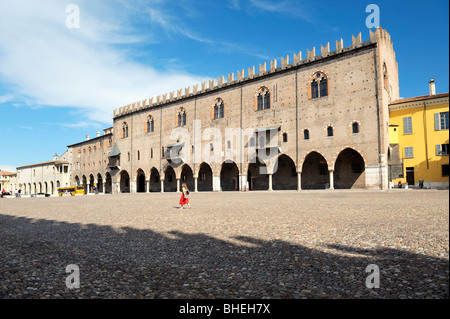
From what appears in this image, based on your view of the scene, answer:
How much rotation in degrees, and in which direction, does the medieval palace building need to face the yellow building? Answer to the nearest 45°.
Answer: approximately 90° to its left

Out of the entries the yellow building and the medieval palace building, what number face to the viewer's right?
0

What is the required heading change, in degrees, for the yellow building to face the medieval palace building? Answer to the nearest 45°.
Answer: approximately 45° to its right

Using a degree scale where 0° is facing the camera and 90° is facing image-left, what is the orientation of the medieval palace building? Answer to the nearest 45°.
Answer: approximately 45°

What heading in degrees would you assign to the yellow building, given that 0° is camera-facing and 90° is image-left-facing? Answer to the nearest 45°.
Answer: approximately 45°
